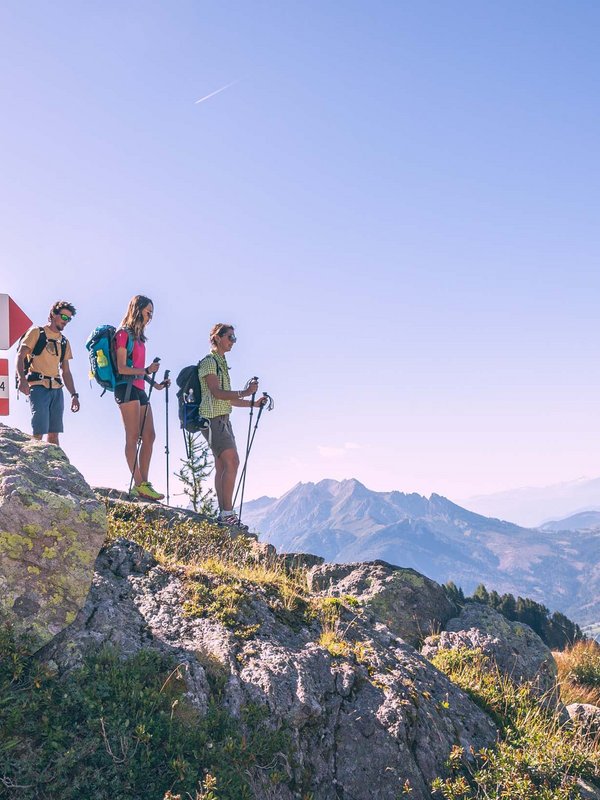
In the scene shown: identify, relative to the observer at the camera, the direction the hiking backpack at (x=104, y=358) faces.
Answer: facing to the left of the viewer

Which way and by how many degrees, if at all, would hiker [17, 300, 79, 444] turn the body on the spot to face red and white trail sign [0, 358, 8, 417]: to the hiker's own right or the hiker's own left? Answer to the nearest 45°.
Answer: approximately 45° to the hiker's own right

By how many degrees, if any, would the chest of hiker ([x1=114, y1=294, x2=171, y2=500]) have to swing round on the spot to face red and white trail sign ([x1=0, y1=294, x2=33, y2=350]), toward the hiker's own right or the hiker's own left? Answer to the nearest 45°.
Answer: approximately 135° to the hiker's own right

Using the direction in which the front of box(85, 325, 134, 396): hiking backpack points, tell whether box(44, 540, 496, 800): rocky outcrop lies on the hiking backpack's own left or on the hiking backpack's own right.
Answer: on the hiking backpack's own left

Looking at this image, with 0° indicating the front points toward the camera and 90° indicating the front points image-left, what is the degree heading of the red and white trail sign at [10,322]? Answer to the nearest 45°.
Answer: approximately 0°

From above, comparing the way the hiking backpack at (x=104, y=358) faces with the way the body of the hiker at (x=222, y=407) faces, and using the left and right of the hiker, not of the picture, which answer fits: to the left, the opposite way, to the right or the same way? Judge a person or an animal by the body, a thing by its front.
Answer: the opposite way

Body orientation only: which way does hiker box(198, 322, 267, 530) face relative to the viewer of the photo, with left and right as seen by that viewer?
facing to the right of the viewer

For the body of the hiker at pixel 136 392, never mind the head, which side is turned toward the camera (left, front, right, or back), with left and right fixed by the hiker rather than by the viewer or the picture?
right
